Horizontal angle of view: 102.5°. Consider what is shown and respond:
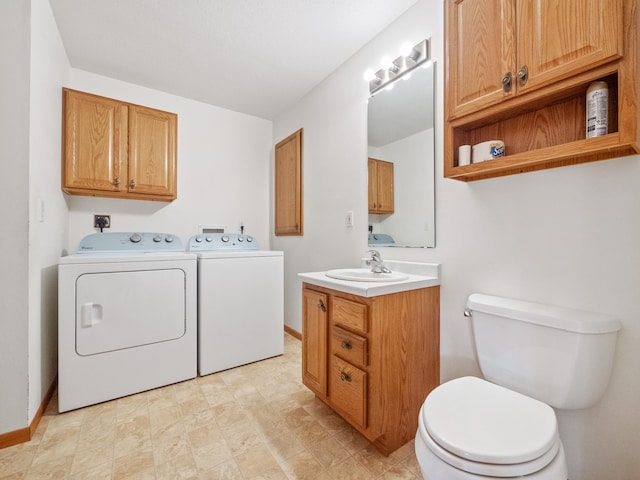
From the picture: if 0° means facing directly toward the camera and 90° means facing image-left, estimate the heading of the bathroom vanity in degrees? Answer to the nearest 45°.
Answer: approximately 45°

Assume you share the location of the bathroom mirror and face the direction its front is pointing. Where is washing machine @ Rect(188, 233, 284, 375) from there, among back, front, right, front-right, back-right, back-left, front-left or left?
front-right

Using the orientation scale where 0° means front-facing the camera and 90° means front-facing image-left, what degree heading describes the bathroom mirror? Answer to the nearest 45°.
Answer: approximately 45°

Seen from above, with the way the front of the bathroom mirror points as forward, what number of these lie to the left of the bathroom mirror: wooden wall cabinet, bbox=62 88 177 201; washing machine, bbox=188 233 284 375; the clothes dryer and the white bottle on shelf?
1

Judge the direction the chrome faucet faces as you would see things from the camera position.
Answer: facing the viewer and to the left of the viewer

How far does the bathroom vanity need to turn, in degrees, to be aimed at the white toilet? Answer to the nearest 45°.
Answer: approximately 90° to its left

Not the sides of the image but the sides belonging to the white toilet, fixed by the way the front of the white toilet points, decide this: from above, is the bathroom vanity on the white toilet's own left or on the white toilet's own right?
on the white toilet's own right

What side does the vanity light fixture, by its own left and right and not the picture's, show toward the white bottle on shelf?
left

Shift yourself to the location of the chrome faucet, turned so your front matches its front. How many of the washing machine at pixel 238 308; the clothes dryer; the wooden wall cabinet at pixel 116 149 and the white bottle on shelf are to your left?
1
